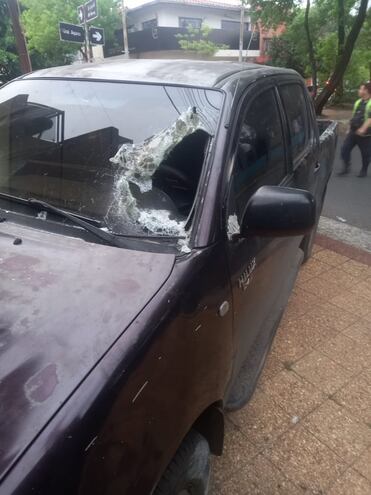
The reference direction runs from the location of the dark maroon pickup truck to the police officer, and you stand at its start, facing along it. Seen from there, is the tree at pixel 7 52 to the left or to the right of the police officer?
left

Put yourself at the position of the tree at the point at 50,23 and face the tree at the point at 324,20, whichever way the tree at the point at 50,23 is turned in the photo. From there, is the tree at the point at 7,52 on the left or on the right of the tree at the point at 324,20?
right

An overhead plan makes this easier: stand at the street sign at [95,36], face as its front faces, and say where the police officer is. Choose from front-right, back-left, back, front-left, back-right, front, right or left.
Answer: front-left

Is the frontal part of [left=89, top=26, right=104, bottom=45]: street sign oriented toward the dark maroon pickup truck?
yes

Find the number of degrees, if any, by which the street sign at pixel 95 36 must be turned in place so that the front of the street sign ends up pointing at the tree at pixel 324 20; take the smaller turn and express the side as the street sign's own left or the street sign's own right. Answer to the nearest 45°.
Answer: approximately 90° to the street sign's own left

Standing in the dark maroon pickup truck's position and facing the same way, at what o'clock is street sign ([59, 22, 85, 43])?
The street sign is roughly at 4 o'clock from the dark maroon pickup truck.

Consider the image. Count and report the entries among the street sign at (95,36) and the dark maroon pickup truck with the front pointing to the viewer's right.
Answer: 0

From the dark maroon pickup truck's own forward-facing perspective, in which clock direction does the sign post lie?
The sign post is roughly at 4 o'clock from the dark maroon pickup truck.

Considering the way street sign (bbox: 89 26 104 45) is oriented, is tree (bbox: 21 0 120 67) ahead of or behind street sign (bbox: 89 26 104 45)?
behind

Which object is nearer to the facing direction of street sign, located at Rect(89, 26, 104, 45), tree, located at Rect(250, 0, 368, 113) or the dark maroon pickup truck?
the dark maroon pickup truck

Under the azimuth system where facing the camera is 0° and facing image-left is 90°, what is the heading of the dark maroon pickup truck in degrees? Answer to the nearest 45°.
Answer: approximately 45°

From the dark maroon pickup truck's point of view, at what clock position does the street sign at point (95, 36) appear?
The street sign is roughly at 4 o'clock from the dark maroon pickup truck.

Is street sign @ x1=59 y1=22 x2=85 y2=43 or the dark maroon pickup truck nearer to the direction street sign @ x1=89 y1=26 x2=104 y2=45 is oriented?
the dark maroon pickup truck
